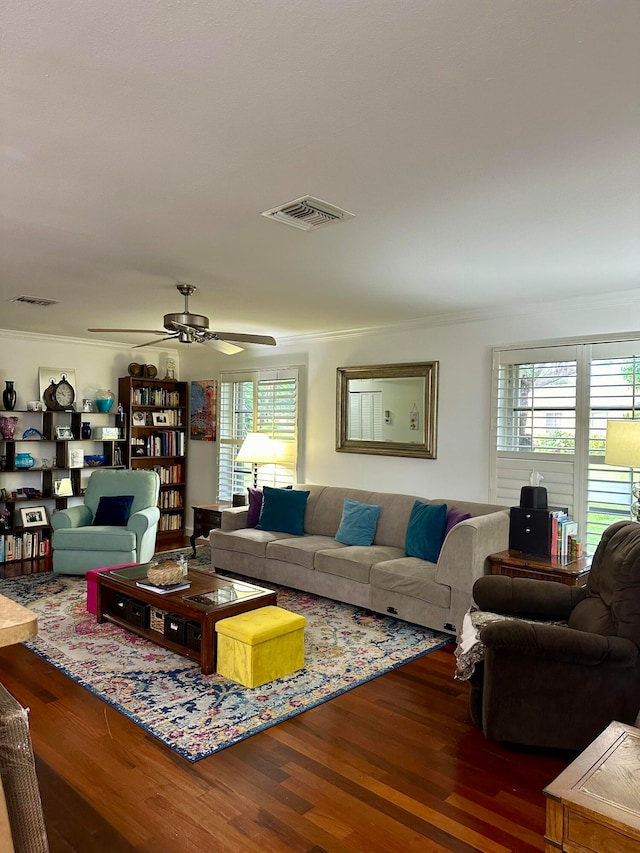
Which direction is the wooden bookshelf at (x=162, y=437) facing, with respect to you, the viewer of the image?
facing the viewer and to the right of the viewer

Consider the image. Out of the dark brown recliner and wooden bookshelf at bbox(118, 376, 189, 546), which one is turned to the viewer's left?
the dark brown recliner

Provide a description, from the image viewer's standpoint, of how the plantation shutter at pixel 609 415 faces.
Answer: facing the viewer and to the left of the viewer

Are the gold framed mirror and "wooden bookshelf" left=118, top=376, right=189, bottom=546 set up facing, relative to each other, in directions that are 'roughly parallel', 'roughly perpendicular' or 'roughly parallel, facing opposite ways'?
roughly perpendicular

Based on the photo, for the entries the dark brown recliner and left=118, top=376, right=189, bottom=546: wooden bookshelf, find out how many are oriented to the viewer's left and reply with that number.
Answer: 1

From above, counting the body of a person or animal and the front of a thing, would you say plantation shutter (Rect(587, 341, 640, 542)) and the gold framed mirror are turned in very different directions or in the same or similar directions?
same or similar directions

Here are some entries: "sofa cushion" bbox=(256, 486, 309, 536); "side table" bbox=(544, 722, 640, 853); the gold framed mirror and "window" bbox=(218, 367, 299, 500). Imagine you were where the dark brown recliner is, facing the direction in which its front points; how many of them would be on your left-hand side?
1

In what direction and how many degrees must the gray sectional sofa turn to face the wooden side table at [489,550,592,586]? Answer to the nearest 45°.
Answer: approximately 90° to its left

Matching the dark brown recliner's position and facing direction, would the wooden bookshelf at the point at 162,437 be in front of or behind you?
in front

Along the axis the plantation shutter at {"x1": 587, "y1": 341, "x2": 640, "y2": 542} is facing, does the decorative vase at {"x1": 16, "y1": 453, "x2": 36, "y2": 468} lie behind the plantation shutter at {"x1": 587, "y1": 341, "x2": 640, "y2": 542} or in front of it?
in front

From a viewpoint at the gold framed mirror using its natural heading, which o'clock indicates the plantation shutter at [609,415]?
The plantation shutter is roughly at 9 o'clock from the gold framed mirror.

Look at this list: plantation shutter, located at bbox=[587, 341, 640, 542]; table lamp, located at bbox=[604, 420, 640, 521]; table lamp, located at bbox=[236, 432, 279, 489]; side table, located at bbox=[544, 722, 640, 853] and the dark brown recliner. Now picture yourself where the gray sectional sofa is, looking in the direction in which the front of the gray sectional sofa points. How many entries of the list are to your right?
1

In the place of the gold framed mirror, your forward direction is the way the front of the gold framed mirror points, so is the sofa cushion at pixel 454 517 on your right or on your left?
on your left

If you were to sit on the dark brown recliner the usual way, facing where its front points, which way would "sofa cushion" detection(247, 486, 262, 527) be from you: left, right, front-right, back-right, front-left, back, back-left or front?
front-right
